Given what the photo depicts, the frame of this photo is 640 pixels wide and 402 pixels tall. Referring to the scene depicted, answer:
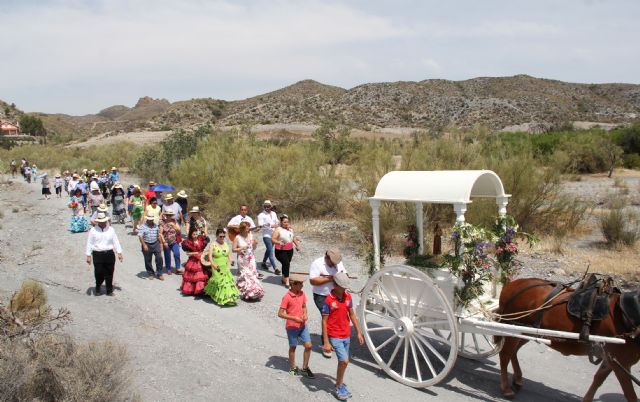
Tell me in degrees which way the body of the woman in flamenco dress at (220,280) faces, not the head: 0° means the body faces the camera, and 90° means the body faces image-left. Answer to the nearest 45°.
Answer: approximately 315°

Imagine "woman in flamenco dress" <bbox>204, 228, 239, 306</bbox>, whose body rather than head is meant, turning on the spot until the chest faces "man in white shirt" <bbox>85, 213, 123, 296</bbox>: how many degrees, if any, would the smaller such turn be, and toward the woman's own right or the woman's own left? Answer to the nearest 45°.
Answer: approximately 135° to the woman's own right

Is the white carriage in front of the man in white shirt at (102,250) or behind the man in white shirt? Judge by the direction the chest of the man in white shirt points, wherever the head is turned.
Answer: in front

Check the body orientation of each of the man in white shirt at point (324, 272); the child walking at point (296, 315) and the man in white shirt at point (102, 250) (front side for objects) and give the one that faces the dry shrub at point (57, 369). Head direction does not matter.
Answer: the man in white shirt at point (102, 250)

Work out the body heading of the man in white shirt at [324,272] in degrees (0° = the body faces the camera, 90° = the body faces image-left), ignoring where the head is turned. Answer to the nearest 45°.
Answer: approximately 315°

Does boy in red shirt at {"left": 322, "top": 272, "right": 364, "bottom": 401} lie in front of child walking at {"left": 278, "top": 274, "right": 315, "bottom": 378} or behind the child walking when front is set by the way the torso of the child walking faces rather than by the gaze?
in front

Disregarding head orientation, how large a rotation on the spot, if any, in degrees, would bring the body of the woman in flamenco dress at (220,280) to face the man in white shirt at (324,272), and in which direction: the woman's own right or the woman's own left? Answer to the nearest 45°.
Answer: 0° — they already face them
